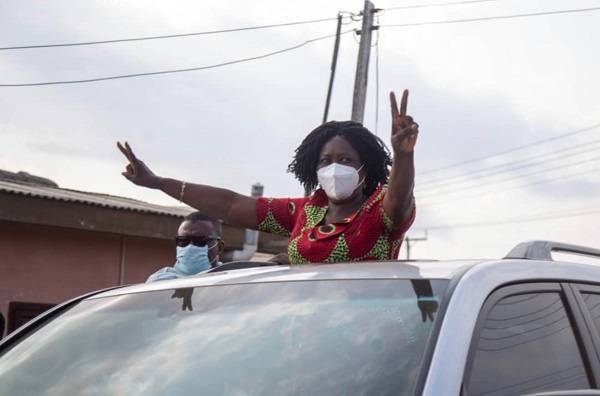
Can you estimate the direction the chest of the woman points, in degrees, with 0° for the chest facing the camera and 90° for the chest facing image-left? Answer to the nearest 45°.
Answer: approximately 45°

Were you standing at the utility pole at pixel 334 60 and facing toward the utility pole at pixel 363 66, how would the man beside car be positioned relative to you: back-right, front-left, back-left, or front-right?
front-right

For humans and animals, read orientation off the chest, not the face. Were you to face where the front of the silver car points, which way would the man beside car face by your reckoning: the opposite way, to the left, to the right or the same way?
the same way

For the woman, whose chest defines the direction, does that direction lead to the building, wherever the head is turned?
no

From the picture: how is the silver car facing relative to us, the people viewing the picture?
facing the viewer and to the left of the viewer

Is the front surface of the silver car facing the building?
no

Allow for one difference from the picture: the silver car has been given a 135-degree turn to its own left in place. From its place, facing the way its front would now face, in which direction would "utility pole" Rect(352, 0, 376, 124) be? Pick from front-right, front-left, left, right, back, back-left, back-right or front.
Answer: left

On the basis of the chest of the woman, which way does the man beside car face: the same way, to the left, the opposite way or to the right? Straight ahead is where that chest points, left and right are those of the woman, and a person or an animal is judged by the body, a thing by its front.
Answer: the same way

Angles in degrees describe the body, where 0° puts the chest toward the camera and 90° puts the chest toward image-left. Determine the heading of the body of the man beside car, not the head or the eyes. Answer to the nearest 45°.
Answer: approximately 45°

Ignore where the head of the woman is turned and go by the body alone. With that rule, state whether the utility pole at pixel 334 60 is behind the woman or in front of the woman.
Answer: behind

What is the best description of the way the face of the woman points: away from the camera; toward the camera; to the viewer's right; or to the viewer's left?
toward the camera

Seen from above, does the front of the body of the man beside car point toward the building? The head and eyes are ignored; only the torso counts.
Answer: no

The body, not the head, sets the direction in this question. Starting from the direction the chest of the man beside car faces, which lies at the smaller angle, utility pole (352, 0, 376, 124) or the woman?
the woman

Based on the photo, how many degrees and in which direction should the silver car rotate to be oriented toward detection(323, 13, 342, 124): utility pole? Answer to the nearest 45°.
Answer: approximately 135° to its right

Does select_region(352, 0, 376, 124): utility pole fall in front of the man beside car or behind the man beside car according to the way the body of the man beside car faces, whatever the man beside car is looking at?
behind
